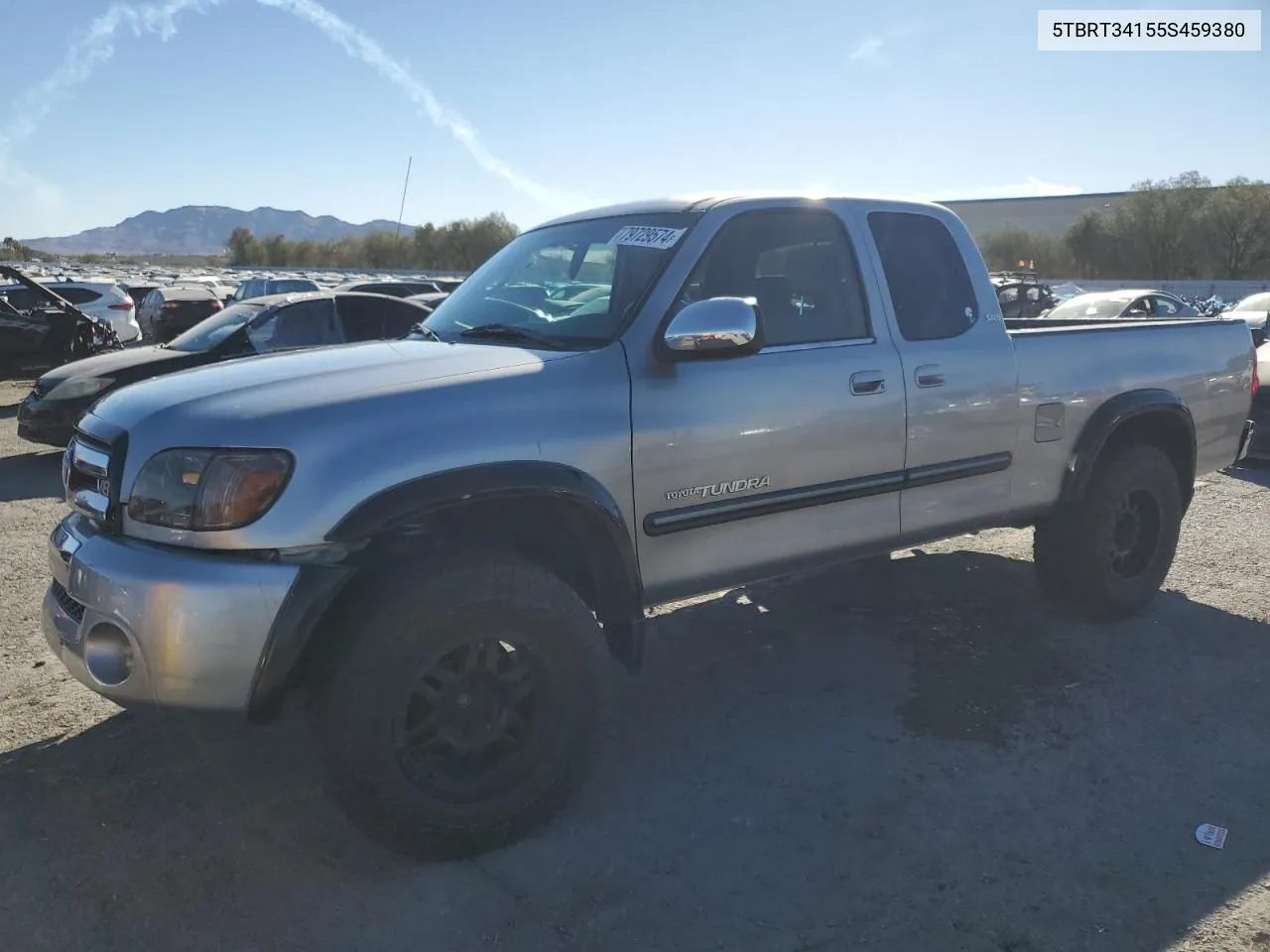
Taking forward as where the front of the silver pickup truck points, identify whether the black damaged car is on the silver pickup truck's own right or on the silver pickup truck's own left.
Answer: on the silver pickup truck's own right

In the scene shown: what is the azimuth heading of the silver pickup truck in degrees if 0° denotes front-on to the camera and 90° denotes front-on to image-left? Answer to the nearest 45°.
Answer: approximately 45°

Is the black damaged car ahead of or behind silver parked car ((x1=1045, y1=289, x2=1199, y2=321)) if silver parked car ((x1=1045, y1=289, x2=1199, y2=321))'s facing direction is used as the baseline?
ahead

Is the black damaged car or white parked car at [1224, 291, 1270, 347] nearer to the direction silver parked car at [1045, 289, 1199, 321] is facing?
the black damaged car

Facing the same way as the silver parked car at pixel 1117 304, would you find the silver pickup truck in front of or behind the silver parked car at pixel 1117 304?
in front

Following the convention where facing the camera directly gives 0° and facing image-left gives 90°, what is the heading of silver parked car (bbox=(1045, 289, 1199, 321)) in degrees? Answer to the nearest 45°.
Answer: approximately 45°

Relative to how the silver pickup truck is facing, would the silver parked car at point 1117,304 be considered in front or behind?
behind
